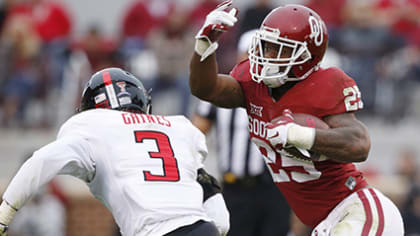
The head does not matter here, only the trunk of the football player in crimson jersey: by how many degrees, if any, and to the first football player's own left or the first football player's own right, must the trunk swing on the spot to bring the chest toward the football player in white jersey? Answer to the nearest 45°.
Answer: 0° — they already face them

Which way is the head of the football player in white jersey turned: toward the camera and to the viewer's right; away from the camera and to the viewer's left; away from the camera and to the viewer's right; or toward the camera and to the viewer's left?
away from the camera and to the viewer's right

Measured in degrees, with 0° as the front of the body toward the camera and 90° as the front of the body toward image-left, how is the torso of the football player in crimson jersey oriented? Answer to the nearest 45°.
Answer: approximately 45°
